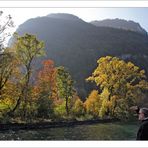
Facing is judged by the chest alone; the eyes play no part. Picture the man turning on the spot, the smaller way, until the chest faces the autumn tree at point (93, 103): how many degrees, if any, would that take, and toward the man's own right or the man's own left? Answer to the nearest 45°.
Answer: approximately 90° to the man's own right

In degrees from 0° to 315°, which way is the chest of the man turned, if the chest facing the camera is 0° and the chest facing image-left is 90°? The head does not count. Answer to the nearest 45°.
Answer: approximately 90°

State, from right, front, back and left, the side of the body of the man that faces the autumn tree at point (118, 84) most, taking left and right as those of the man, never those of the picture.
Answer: right

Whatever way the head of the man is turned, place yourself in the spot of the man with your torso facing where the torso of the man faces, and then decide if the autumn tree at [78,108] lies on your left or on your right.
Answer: on your right

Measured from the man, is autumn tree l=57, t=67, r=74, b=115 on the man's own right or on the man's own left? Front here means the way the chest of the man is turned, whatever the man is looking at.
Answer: on the man's own right

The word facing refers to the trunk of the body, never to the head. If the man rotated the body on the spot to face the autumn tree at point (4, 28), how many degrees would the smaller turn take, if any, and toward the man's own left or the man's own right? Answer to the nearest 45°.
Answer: approximately 45° to the man's own right

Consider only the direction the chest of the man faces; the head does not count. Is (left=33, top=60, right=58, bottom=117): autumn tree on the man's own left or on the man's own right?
on the man's own right
